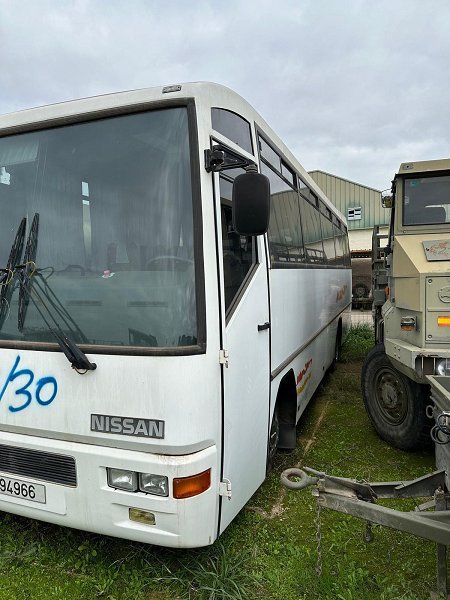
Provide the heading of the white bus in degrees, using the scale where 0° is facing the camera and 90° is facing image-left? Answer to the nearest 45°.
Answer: approximately 45°

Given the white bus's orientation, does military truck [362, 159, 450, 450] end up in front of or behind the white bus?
behind
